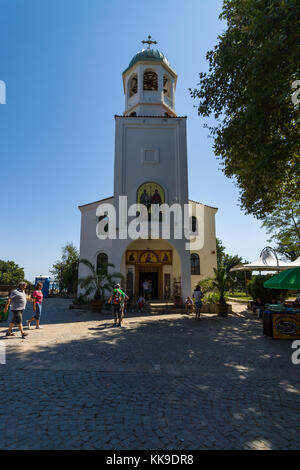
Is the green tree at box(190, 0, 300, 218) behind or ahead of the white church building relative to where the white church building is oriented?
ahead

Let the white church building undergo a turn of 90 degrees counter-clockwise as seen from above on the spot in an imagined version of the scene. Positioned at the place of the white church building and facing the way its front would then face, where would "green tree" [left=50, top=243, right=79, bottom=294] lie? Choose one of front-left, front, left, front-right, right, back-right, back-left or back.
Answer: back-left

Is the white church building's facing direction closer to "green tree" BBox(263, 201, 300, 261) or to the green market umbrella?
the green market umbrella

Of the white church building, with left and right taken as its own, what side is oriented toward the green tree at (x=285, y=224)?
left

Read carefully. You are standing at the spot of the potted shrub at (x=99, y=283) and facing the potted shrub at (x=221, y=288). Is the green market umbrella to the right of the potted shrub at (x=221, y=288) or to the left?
right

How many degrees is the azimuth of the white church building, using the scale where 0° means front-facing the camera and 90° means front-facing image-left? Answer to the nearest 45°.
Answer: approximately 0°

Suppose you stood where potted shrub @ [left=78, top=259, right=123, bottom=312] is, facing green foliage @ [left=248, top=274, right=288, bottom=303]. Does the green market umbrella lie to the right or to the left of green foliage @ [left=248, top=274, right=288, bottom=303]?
right
